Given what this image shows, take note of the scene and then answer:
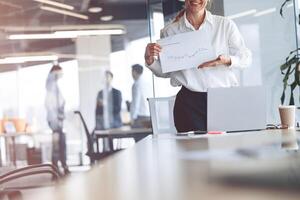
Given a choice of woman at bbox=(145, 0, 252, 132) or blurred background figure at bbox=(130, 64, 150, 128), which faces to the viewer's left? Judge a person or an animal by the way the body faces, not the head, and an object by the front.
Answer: the blurred background figure

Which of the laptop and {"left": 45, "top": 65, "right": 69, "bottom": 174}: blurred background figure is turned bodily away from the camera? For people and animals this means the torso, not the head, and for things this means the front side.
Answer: the laptop

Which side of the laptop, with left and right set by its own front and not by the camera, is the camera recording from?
back

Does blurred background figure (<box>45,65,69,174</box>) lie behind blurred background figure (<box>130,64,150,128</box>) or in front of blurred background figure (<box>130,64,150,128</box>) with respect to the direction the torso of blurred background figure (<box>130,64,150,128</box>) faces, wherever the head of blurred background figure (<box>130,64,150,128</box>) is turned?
in front

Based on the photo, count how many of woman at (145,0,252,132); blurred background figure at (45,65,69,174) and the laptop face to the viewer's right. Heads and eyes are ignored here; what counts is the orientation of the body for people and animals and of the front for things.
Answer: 1

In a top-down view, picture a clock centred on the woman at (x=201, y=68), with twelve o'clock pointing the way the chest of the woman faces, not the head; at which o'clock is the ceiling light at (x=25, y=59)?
The ceiling light is roughly at 5 o'clock from the woman.

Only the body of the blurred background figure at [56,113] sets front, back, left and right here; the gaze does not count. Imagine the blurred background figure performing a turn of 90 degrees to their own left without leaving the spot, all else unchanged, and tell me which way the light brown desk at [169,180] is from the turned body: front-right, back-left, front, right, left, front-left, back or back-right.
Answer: back

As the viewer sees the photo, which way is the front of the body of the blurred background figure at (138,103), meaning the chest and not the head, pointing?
to the viewer's left

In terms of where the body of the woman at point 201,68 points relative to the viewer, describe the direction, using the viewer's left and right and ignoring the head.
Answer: facing the viewer

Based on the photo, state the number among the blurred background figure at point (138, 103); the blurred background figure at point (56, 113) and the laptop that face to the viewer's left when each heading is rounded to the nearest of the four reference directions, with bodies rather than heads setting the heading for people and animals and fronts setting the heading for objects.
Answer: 1

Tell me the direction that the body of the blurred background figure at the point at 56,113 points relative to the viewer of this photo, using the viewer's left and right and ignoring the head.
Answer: facing to the right of the viewer
